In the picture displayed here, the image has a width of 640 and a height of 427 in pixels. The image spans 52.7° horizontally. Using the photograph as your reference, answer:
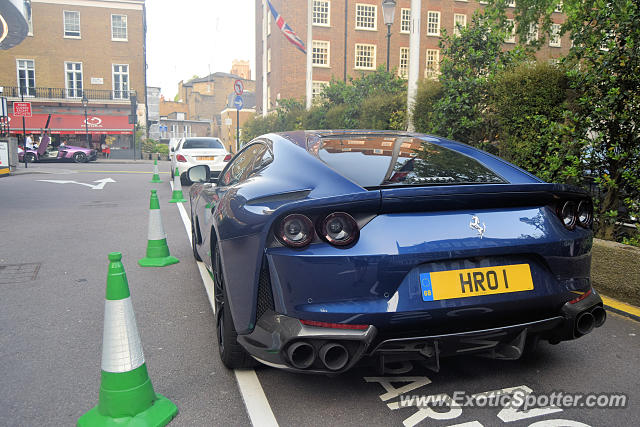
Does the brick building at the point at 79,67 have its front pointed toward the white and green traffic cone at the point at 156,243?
yes

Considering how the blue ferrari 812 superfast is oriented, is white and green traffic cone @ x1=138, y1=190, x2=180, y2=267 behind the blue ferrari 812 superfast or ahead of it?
ahead

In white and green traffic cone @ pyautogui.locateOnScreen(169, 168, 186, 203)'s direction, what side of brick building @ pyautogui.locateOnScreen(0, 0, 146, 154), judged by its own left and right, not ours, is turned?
front

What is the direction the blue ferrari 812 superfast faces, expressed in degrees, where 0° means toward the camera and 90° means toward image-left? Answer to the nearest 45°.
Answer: approximately 135°

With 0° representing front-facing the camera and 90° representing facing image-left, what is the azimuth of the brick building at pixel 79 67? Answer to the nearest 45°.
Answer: approximately 0°

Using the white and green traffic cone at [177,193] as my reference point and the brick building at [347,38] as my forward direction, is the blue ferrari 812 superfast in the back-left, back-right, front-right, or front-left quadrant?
back-right

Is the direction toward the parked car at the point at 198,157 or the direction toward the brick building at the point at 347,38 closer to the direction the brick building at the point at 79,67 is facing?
the parked car

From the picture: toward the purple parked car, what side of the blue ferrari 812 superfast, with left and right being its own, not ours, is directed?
front

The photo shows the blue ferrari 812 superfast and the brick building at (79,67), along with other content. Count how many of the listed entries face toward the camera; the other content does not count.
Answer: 1

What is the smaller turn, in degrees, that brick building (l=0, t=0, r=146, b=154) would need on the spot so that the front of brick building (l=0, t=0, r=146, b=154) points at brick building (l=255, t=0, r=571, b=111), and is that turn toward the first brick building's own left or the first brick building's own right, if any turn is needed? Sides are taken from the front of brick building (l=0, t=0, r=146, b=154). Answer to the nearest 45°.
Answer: approximately 45° to the first brick building's own left

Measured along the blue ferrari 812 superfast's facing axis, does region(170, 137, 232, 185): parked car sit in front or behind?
in front

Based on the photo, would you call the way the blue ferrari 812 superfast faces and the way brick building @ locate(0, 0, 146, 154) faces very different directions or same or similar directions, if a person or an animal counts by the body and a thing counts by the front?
very different directions
